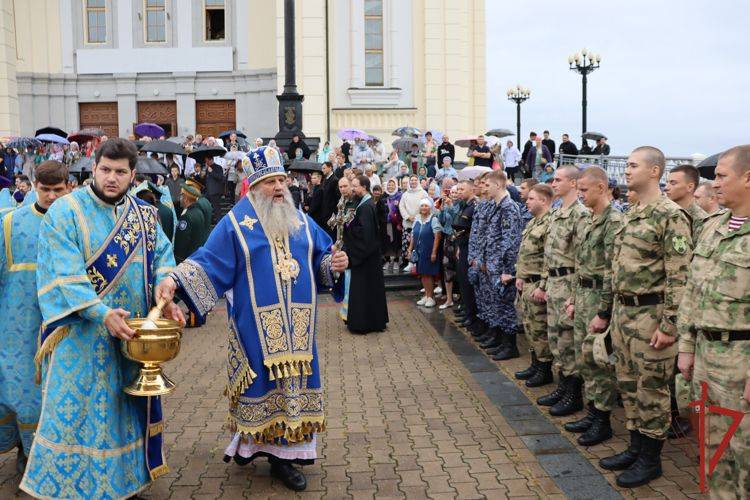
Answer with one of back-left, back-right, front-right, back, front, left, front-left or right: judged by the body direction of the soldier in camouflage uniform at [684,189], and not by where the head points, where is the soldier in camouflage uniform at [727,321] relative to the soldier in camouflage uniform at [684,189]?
left

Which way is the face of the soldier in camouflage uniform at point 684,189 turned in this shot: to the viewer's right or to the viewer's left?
to the viewer's left

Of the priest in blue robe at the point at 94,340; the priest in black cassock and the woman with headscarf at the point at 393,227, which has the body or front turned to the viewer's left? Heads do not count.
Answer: the priest in black cassock

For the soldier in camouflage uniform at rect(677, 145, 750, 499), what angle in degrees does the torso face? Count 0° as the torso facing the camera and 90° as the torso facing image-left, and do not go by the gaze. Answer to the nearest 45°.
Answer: approximately 45°

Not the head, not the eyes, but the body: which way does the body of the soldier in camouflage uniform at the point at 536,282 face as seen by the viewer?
to the viewer's left

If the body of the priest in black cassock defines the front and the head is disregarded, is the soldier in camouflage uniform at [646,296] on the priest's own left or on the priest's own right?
on the priest's own left

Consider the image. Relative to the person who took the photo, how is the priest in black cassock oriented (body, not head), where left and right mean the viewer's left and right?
facing to the left of the viewer

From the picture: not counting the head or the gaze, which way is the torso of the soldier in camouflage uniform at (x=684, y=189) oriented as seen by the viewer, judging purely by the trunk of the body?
to the viewer's left

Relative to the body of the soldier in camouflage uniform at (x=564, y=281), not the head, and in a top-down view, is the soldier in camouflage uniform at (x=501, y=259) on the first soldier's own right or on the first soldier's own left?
on the first soldier's own right

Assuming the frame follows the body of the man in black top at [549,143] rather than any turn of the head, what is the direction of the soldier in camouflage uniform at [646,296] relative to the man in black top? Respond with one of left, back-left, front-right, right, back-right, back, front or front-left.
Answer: front-left

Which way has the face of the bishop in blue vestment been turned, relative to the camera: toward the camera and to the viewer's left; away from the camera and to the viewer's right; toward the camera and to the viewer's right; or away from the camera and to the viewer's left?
toward the camera and to the viewer's right

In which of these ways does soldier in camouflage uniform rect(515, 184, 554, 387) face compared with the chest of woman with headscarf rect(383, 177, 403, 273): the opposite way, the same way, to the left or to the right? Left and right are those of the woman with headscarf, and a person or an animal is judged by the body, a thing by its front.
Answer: to the right

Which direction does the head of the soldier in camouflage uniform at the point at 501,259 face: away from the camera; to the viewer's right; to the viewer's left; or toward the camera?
to the viewer's left

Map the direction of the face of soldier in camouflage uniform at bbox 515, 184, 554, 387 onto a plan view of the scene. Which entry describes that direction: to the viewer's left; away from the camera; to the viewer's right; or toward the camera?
to the viewer's left

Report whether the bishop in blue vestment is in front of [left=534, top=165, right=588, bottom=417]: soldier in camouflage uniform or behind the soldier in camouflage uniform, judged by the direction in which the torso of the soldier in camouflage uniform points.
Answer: in front
